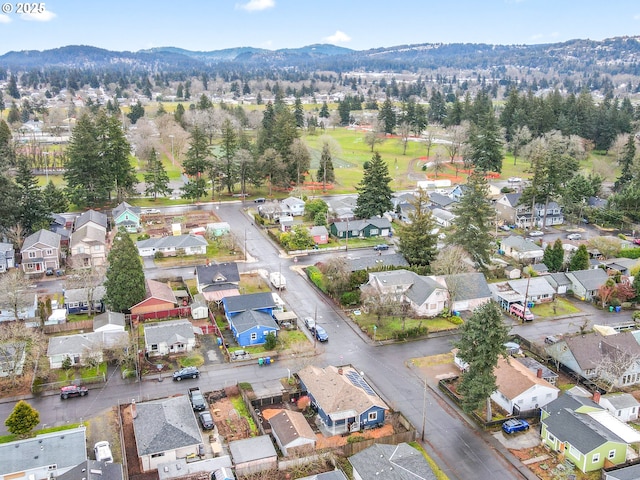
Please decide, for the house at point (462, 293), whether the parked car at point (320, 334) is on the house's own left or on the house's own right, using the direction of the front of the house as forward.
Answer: on the house's own right

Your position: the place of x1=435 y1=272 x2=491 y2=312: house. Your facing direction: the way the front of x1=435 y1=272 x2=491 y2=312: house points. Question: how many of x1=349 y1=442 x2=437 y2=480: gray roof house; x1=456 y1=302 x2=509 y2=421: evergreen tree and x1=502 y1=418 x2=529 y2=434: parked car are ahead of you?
3

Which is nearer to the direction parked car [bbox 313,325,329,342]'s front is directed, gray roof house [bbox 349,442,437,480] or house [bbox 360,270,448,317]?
the gray roof house

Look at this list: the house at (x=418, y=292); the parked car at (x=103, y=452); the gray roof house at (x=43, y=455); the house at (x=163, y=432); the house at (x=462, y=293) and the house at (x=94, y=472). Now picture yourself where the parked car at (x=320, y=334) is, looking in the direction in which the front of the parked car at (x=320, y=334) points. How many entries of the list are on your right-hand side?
4

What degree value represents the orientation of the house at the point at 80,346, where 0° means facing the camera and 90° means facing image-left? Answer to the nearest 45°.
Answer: approximately 0°

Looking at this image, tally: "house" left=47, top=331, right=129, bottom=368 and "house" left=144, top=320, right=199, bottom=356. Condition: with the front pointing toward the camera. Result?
2

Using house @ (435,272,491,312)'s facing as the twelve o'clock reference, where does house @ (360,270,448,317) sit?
house @ (360,270,448,317) is roughly at 2 o'clock from house @ (435,272,491,312).

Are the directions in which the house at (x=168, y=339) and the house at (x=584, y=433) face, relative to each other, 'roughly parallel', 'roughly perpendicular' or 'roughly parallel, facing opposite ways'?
roughly perpendicular

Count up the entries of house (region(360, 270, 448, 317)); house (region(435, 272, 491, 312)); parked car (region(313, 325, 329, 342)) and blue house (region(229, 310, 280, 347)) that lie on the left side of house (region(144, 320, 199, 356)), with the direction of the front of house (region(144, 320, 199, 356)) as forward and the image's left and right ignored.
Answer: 4

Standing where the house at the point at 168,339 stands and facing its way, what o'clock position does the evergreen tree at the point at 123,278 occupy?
The evergreen tree is roughly at 5 o'clock from the house.

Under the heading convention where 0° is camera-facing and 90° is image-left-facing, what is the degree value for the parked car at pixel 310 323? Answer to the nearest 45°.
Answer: approximately 315°

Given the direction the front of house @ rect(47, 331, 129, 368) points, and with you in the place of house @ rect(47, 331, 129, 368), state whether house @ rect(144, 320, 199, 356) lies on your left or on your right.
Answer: on your left

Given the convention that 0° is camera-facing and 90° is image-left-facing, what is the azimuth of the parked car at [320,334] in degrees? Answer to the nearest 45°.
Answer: approximately 315°

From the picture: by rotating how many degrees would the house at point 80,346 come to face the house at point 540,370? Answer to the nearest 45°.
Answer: approximately 45° to its left

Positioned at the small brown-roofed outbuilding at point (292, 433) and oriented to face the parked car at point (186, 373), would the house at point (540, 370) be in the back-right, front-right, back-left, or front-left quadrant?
back-right

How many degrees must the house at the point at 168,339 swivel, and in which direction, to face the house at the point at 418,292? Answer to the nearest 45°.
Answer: approximately 90° to its left
